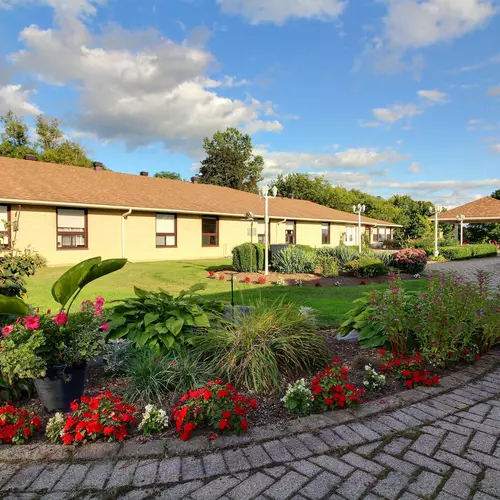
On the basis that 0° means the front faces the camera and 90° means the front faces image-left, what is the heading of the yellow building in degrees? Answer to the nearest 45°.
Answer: approximately 315°

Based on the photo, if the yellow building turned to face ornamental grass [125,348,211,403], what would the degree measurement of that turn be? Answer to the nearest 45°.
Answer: approximately 45° to its right

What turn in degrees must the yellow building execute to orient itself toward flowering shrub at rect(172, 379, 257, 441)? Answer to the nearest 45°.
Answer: approximately 45° to its right

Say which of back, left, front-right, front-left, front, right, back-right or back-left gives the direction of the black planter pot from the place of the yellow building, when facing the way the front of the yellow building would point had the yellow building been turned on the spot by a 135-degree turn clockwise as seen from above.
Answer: left

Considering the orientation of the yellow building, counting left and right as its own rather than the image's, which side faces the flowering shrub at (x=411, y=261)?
front

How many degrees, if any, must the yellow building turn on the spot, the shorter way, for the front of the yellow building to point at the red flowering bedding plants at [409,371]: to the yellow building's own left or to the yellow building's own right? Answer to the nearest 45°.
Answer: approximately 45° to the yellow building's own right

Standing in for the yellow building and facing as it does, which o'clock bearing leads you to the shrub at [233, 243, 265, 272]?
The shrub is roughly at 12 o'clock from the yellow building.

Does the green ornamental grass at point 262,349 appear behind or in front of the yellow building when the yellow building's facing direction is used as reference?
in front

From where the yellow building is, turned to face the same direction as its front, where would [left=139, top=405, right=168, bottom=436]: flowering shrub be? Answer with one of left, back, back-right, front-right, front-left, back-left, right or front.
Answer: front-right

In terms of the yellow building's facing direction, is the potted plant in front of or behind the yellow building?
in front

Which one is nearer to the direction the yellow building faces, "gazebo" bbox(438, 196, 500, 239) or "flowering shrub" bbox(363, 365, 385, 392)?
the flowering shrub

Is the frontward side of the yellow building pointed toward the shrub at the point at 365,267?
yes
